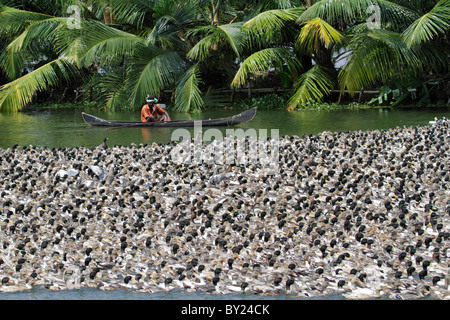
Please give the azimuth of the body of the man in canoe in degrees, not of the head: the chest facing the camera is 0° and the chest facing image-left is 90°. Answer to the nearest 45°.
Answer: approximately 315°

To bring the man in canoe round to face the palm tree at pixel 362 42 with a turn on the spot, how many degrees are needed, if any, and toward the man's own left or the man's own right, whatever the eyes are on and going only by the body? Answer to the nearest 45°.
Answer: approximately 90° to the man's own left
